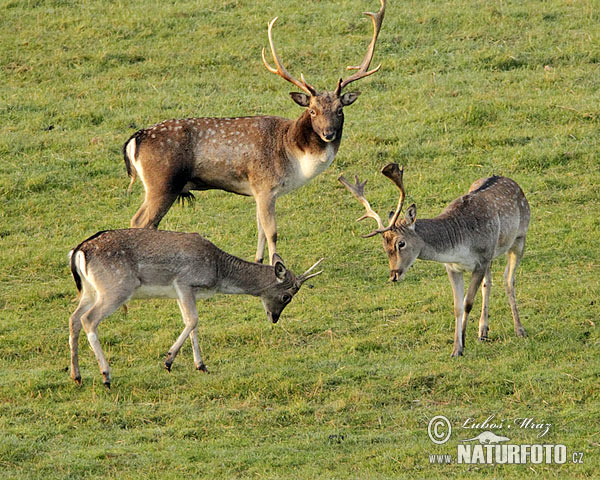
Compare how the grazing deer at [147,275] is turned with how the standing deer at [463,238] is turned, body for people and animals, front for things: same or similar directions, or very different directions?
very different directions

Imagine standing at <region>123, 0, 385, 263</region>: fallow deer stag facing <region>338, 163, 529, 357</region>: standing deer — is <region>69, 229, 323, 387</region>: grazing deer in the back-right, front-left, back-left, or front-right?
front-right

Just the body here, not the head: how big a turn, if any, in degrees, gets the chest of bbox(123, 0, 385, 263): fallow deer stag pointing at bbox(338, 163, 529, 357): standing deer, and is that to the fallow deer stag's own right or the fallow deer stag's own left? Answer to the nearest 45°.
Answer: approximately 45° to the fallow deer stag's own right

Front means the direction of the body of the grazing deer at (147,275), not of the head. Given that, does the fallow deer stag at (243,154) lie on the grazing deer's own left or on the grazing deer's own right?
on the grazing deer's own left

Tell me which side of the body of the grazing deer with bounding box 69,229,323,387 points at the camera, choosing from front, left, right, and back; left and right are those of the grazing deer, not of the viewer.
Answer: right

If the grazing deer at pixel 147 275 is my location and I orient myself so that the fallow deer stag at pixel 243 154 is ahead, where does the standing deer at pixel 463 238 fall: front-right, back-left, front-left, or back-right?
front-right

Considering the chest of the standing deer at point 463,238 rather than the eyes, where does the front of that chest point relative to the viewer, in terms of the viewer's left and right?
facing the viewer and to the left of the viewer

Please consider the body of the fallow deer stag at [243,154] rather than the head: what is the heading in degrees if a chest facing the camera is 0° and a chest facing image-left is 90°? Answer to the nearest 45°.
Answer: approximately 270°

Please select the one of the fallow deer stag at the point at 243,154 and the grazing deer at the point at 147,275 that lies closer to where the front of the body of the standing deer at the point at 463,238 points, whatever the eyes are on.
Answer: the grazing deer

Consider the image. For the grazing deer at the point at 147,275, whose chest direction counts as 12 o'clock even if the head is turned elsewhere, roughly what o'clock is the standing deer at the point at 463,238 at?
the standing deer at the point at 463,238 is roughly at 12 o'clock from the grazing deer at the point at 147,275.

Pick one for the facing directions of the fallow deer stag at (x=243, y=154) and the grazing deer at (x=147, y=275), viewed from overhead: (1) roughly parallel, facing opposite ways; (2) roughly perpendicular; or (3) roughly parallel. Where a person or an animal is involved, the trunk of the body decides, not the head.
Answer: roughly parallel

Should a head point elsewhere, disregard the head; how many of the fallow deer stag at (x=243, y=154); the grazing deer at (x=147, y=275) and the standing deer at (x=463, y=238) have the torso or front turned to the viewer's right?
2

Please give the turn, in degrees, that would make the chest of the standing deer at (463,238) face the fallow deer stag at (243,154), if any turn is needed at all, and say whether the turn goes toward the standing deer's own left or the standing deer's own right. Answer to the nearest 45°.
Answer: approximately 90° to the standing deer's own right

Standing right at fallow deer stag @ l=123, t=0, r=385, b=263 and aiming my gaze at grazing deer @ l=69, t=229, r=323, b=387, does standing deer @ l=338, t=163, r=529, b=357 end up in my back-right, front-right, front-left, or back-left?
front-left
